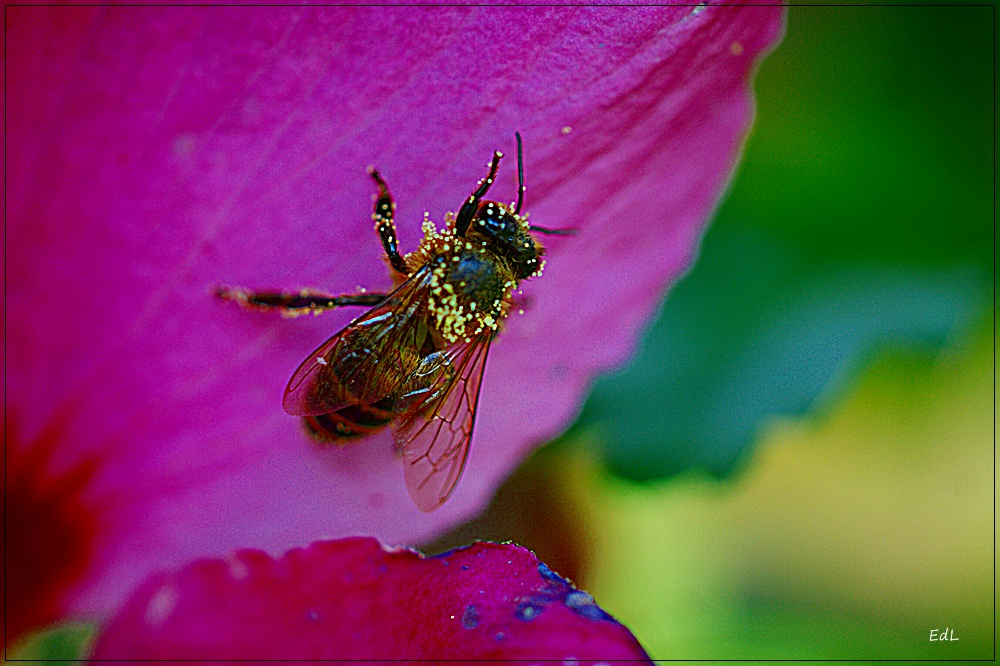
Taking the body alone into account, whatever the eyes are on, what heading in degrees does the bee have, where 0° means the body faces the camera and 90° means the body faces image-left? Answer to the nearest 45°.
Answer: approximately 225°
